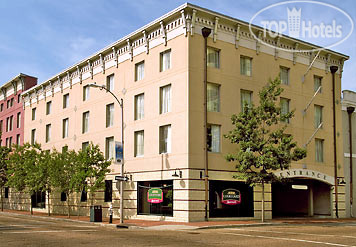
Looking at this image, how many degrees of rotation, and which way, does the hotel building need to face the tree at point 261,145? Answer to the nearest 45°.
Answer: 0° — it already faces it

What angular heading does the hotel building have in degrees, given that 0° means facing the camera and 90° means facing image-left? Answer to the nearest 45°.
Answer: approximately 315°

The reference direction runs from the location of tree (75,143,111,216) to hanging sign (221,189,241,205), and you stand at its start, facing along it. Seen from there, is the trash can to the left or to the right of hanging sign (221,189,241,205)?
right
